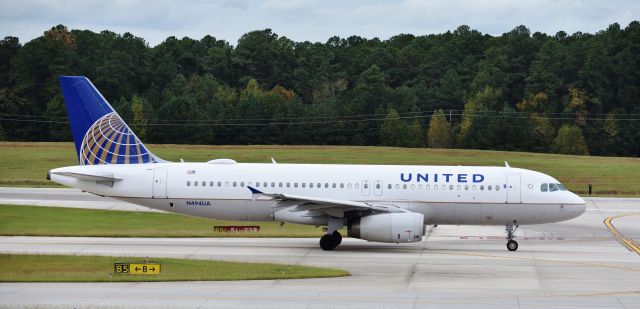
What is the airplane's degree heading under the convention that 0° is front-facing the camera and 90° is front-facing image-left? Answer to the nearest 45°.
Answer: approximately 270°
